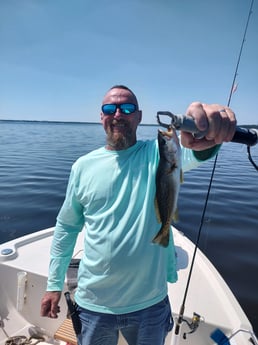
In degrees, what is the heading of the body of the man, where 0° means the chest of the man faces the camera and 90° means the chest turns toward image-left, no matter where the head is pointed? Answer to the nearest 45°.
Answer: approximately 0°

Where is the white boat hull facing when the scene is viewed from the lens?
facing away from the viewer
